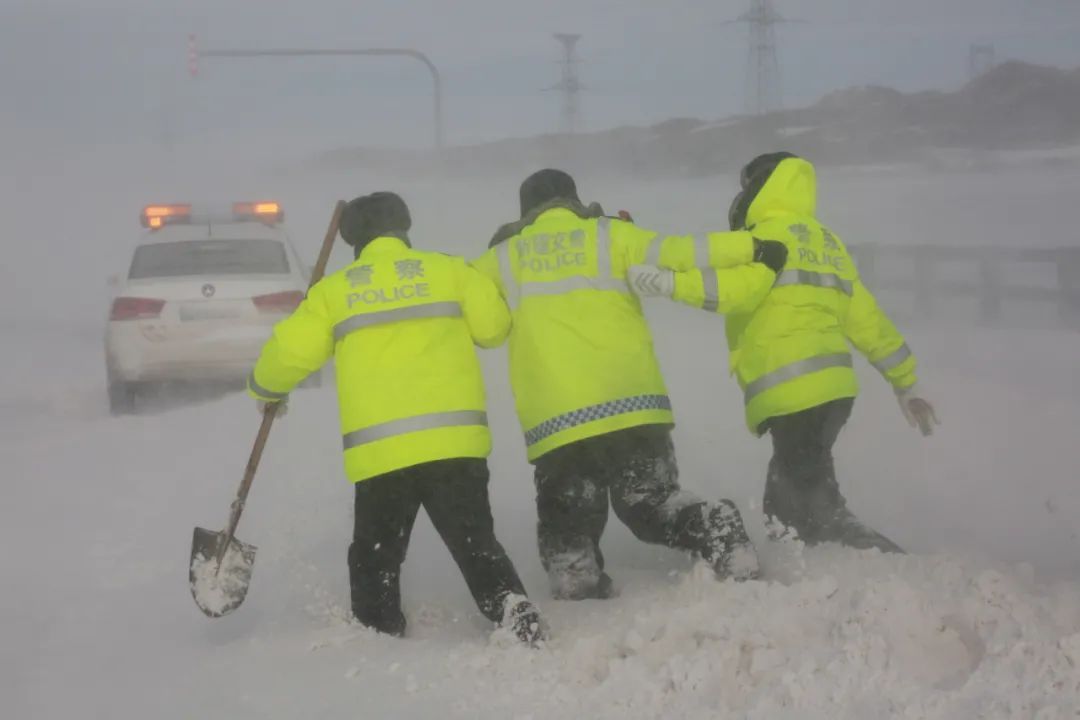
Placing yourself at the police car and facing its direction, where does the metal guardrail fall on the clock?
The metal guardrail is roughly at 3 o'clock from the police car.

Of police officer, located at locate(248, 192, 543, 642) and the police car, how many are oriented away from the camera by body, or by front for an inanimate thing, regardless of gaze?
2

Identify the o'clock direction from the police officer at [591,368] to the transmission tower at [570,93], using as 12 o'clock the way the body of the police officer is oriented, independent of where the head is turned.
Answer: The transmission tower is roughly at 12 o'clock from the police officer.

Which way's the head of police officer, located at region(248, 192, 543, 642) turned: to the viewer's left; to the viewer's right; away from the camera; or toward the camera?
away from the camera

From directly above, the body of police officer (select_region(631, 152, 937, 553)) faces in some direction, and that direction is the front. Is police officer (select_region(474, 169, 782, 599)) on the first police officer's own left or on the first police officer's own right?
on the first police officer's own left

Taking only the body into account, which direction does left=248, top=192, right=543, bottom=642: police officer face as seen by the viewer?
away from the camera

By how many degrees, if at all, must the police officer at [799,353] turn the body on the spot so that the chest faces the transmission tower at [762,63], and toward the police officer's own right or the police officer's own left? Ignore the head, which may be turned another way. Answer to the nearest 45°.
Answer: approximately 45° to the police officer's own right

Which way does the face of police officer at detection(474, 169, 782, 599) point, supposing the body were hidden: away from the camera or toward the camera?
away from the camera

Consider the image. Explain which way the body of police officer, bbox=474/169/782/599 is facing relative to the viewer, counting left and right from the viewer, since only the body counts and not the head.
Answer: facing away from the viewer

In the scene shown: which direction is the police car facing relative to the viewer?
away from the camera

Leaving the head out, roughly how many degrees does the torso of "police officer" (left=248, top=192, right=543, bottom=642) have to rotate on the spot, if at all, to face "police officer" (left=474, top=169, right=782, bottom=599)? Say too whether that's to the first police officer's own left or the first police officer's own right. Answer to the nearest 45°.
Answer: approximately 90° to the first police officer's own right
